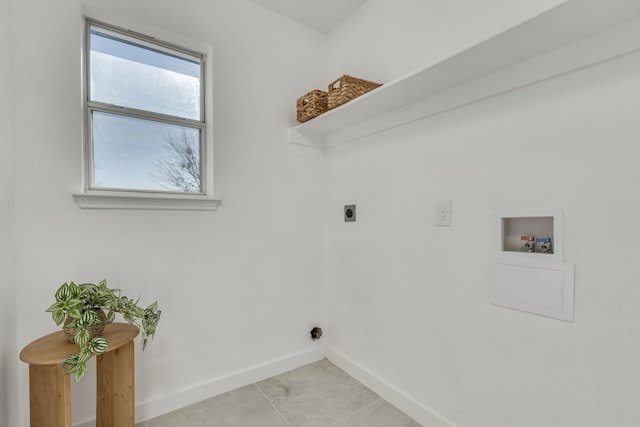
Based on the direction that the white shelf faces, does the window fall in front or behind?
in front

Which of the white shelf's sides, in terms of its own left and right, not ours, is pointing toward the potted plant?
front

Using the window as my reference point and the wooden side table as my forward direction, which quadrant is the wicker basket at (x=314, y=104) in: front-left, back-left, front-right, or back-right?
back-left

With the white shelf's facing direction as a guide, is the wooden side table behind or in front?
in front
